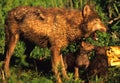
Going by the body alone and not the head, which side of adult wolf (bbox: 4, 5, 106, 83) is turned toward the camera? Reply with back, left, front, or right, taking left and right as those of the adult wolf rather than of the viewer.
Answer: right
